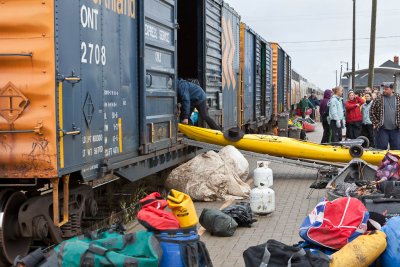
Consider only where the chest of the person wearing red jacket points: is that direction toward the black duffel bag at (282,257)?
yes

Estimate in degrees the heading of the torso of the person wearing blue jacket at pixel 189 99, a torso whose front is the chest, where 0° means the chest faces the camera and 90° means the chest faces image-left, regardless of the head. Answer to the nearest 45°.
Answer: approximately 90°

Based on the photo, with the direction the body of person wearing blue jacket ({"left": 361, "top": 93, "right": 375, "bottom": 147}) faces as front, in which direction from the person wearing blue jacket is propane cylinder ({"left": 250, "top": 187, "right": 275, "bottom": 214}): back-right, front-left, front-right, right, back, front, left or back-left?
front-left

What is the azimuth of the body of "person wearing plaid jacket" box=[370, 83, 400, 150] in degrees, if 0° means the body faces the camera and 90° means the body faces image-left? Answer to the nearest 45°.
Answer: approximately 0°

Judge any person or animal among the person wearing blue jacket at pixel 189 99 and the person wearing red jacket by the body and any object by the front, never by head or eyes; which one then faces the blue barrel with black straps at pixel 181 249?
the person wearing red jacket

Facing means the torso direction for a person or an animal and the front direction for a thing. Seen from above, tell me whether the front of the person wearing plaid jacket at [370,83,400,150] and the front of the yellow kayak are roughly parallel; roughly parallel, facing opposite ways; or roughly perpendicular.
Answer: roughly perpendicular

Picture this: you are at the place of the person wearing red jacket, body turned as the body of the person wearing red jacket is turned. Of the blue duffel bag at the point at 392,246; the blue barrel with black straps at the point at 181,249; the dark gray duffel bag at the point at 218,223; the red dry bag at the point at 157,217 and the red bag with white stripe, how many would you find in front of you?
5

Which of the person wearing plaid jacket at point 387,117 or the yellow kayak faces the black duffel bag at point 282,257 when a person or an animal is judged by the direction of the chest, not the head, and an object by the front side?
the person wearing plaid jacket
